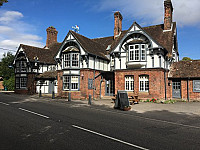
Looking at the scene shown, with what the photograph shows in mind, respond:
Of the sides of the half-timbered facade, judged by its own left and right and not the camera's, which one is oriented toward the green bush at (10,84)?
right

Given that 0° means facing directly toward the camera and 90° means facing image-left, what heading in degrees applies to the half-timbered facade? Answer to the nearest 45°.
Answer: approximately 45°
